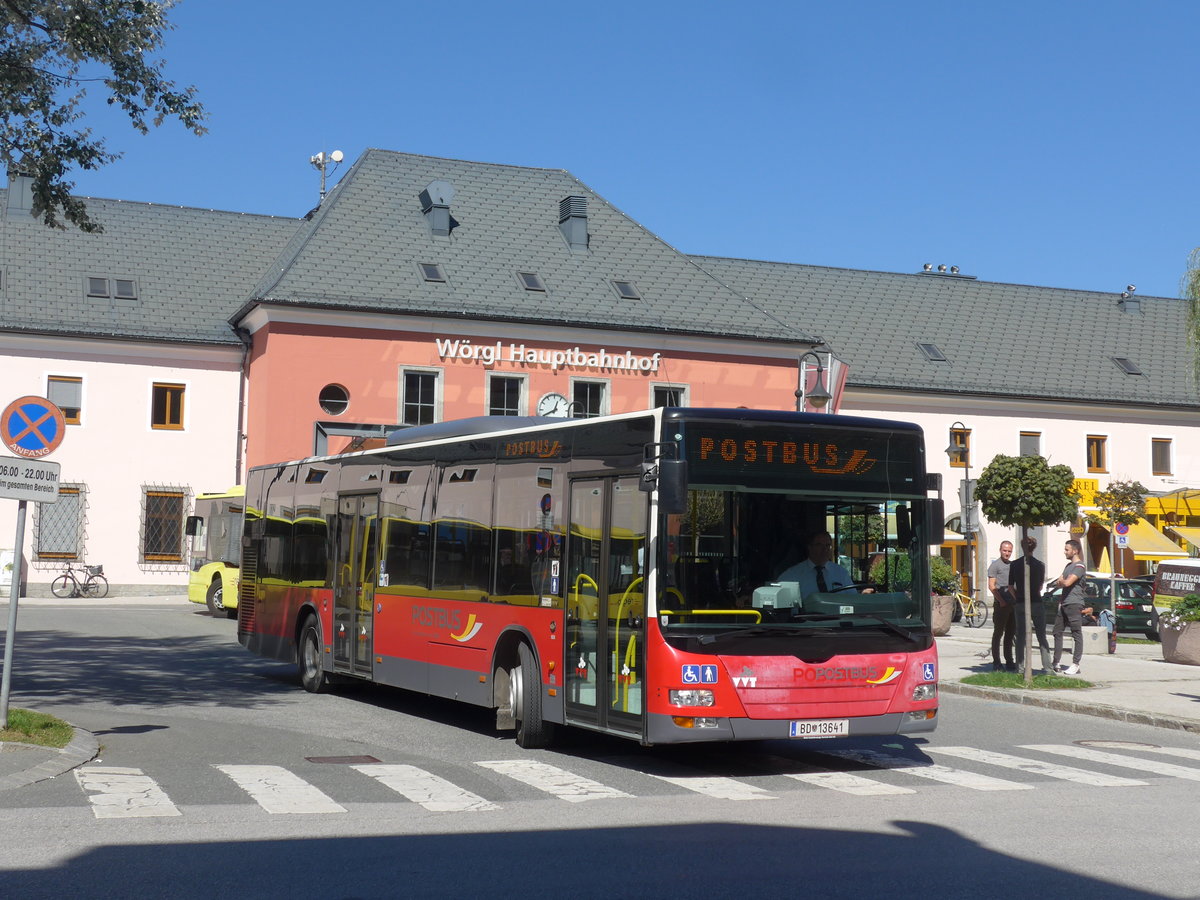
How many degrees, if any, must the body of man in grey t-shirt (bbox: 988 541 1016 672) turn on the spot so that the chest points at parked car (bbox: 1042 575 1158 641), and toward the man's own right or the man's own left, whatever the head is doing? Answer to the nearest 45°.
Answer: approximately 135° to the man's own left

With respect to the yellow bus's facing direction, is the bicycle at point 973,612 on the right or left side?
on its left

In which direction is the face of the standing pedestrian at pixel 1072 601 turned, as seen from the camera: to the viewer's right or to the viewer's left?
to the viewer's left

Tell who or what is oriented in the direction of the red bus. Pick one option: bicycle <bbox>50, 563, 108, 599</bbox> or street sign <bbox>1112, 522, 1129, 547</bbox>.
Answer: the street sign

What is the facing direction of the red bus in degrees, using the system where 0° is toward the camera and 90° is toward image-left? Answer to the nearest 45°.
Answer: approximately 315°

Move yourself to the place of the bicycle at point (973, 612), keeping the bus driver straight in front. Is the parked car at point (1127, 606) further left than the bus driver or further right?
left

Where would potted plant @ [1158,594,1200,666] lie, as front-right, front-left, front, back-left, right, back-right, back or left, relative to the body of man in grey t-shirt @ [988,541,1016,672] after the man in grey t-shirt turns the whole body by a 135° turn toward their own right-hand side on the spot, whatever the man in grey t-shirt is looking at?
back-right

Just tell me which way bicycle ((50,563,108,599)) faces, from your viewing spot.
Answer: facing to the left of the viewer

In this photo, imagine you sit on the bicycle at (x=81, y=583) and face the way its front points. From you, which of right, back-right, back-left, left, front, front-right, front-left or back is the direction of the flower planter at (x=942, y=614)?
back-left

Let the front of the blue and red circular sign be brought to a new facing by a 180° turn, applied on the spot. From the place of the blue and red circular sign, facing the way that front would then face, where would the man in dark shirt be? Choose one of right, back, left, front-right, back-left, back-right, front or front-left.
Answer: right

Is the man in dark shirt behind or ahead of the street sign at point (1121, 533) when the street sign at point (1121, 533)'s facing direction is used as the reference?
ahead

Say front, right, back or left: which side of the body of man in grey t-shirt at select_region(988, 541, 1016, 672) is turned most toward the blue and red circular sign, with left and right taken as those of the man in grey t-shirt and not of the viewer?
right

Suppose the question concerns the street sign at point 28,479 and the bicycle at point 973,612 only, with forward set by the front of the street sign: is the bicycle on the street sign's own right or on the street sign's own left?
on the street sign's own left
